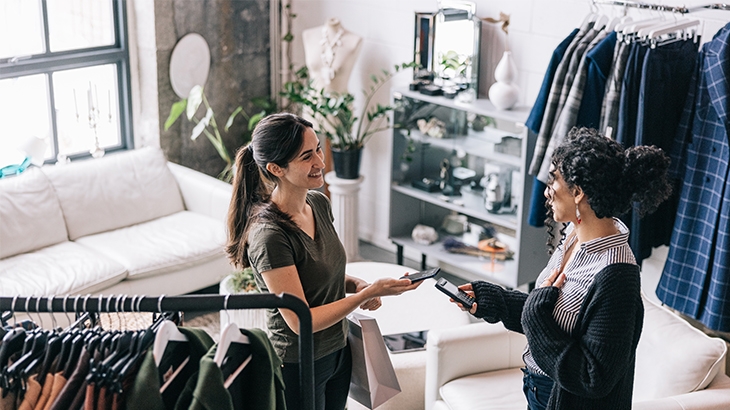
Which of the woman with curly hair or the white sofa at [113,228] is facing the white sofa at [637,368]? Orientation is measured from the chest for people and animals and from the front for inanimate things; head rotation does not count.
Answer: the white sofa at [113,228]

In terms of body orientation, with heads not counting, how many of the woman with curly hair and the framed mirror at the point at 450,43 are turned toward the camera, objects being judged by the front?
1

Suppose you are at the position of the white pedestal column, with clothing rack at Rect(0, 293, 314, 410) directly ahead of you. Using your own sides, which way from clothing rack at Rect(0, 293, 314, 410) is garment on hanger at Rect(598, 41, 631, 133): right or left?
left

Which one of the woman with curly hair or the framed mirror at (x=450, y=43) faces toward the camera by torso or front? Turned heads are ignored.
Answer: the framed mirror

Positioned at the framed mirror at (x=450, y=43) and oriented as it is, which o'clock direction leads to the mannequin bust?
The mannequin bust is roughly at 4 o'clock from the framed mirror.

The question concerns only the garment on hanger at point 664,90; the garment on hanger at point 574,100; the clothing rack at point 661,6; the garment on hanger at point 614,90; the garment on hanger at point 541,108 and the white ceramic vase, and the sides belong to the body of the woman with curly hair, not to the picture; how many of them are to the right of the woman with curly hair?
6

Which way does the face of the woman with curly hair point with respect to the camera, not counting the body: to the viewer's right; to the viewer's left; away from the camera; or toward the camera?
to the viewer's left

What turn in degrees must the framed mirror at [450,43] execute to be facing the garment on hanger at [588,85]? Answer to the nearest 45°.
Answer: approximately 45° to its left

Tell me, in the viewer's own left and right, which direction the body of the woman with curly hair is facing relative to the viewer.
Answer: facing to the left of the viewer

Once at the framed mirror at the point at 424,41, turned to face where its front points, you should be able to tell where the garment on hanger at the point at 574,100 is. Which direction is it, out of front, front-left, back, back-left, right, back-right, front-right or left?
left

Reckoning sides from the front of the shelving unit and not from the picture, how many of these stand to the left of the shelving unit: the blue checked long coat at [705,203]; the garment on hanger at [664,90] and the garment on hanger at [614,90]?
3

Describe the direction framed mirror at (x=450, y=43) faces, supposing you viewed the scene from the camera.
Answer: facing the viewer

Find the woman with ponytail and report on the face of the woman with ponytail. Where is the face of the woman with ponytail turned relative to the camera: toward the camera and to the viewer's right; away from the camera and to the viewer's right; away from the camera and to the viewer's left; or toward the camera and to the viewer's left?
toward the camera and to the viewer's right
